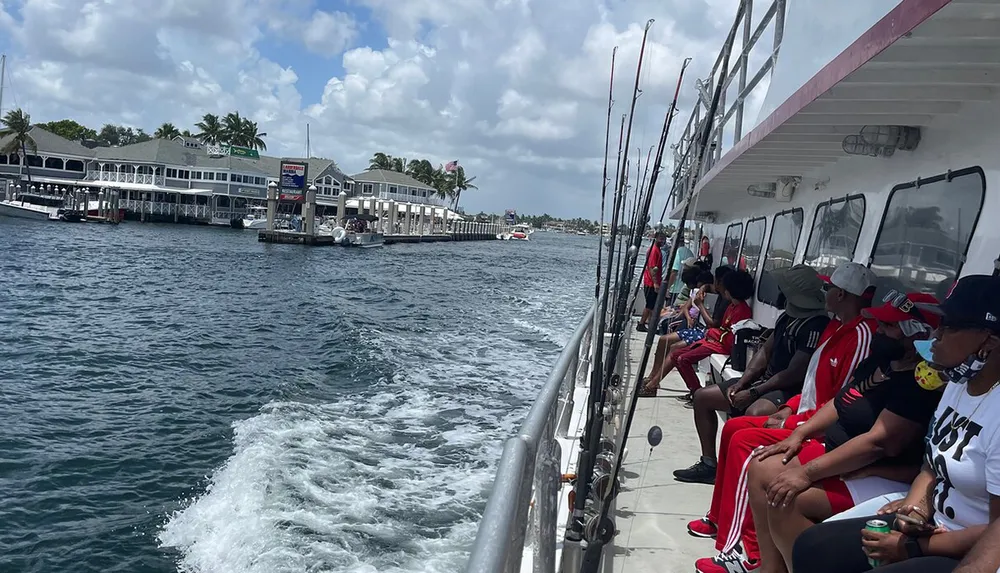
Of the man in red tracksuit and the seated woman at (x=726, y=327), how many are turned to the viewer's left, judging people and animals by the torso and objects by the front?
2

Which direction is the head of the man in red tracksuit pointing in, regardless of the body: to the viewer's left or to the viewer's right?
to the viewer's left

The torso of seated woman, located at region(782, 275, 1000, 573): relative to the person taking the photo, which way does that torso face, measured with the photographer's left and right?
facing the viewer and to the left of the viewer

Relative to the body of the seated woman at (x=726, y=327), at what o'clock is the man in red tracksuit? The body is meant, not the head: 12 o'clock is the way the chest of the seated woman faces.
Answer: The man in red tracksuit is roughly at 9 o'clock from the seated woman.

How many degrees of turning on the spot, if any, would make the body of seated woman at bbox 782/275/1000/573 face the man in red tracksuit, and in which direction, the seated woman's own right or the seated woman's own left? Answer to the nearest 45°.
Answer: approximately 90° to the seated woman's own right

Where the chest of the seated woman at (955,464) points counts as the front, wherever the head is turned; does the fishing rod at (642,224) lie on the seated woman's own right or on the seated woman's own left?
on the seated woman's own right

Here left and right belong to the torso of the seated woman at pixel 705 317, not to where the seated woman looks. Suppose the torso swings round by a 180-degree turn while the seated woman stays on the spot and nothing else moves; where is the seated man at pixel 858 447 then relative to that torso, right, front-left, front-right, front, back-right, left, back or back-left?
right

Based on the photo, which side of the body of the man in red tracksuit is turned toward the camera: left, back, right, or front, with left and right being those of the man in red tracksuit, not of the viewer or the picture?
left

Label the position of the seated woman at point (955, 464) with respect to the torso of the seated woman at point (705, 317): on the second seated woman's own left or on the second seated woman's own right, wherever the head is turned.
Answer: on the second seated woman's own left

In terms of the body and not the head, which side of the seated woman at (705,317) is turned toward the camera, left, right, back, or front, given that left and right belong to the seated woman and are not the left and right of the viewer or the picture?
left

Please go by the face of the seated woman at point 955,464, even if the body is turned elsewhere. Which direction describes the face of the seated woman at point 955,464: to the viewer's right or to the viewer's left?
to the viewer's left

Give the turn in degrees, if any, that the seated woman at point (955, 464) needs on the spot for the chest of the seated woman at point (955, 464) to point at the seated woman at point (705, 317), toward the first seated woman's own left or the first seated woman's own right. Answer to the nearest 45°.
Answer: approximately 135° to the first seated woman's own right

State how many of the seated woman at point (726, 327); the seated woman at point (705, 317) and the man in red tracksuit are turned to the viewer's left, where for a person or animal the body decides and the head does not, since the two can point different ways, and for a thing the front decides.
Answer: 3

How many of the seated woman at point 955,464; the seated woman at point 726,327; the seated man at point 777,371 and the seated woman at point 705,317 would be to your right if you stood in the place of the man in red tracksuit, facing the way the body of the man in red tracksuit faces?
3

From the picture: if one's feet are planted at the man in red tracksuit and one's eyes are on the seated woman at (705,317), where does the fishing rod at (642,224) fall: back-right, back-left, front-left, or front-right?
front-left

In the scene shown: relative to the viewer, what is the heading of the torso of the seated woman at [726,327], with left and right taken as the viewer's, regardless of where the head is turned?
facing to the left of the viewer

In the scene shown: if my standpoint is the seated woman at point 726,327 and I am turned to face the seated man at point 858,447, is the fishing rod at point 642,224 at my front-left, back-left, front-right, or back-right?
front-right

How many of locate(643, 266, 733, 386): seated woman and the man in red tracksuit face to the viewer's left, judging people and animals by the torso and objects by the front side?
2
